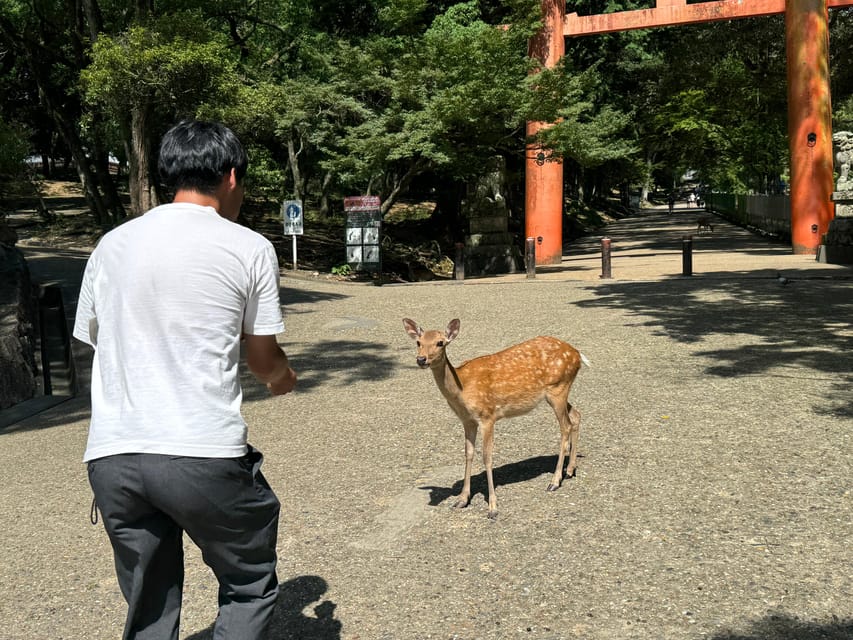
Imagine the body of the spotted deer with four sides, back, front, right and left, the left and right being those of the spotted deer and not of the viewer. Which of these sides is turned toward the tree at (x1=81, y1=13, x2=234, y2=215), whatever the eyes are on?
right

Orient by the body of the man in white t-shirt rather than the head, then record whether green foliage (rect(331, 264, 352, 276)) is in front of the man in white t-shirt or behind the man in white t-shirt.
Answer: in front

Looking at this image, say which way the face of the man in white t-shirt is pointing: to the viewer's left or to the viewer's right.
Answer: to the viewer's right

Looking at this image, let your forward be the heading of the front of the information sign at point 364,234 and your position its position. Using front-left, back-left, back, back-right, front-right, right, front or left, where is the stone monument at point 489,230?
back-left

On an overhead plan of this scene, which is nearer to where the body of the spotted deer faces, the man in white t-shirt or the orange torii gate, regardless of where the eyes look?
the man in white t-shirt

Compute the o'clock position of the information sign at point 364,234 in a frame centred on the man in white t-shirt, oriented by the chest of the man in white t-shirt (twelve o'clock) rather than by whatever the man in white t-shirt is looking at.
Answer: The information sign is roughly at 11 o'clock from the man in white t-shirt.

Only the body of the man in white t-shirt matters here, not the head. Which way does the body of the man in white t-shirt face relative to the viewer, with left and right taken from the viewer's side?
facing away from the viewer and to the right of the viewer

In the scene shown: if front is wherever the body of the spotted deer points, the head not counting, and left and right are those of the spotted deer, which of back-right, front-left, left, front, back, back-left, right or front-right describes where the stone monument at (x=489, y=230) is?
back-right

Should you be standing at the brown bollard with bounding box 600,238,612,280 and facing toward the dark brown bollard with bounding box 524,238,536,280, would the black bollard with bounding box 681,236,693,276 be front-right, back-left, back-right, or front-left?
back-right

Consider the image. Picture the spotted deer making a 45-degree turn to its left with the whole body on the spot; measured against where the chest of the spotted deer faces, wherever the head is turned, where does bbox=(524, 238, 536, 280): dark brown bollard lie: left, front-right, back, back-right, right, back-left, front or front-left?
back

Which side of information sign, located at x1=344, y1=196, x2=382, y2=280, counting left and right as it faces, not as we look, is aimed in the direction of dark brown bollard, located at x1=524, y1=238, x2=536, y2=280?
left

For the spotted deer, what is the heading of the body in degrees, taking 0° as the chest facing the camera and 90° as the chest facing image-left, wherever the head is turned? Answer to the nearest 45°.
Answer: approximately 45°

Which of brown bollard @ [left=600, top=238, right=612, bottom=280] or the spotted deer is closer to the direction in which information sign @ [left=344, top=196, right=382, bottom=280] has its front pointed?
the spotted deer

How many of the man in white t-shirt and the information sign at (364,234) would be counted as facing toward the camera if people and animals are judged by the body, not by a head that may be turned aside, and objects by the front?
1

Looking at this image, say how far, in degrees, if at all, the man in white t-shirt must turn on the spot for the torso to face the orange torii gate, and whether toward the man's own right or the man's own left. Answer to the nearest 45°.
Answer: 0° — they already face it

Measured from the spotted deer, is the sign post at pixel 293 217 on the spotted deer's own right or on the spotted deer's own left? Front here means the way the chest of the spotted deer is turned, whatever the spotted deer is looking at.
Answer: on the spotted deer's own right

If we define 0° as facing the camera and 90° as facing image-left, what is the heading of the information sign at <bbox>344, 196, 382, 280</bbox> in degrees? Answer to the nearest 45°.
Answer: approximately 0°
